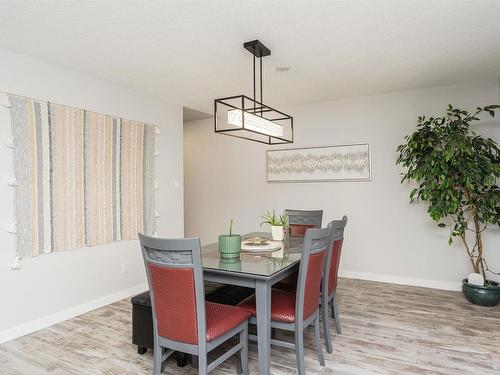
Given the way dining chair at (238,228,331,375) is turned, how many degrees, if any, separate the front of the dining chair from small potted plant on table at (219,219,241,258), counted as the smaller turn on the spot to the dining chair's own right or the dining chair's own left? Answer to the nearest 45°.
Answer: approximately 45° to the dining chair's own left

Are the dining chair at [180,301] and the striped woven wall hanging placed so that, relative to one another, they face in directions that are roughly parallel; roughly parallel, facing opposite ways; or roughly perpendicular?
roughly perpendicular

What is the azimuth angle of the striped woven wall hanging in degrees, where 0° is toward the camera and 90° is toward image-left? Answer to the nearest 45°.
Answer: approximately 315°

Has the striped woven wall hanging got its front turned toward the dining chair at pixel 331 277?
yes
